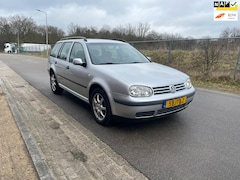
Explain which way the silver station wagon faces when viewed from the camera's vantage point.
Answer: facing the viewer and to the right of the viewer
